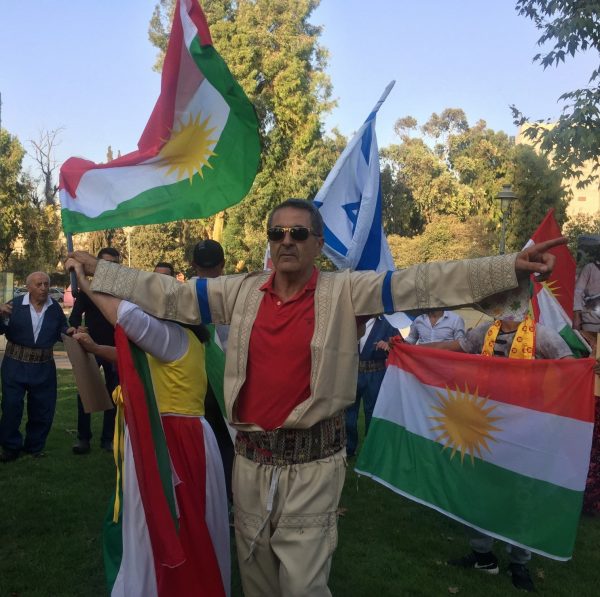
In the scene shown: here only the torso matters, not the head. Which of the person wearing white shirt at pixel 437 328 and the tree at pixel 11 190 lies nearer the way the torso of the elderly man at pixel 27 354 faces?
the person wearing white shirt

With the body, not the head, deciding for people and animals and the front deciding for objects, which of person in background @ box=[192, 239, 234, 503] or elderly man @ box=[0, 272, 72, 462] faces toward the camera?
the elderly man

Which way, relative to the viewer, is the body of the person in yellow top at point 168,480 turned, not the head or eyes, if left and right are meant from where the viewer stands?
facing to the left of the viewer

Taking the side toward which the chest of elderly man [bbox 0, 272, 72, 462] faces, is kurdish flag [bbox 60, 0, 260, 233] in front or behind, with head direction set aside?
in front

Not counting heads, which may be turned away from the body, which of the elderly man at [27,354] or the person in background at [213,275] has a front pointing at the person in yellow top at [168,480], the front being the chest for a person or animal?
the elderly man

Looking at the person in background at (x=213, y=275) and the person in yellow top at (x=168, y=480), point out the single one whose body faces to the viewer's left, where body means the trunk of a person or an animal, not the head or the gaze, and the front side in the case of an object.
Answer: the person in yellow top at (x=168, y=480)

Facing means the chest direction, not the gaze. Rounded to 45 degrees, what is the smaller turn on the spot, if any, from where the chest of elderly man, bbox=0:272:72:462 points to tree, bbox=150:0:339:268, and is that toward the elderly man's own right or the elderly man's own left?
approximately 135° to the elderly man's own left

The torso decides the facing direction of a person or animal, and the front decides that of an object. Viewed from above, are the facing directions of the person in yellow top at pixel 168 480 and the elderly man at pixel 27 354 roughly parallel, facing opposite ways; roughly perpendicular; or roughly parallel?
roughly perpendicular

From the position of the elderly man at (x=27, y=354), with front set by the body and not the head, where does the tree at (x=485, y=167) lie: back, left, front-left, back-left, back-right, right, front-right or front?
back-left

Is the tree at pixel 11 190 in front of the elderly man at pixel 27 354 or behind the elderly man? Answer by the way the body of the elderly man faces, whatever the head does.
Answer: behind

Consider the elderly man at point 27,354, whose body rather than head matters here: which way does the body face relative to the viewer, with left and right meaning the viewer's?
facing the viewer
